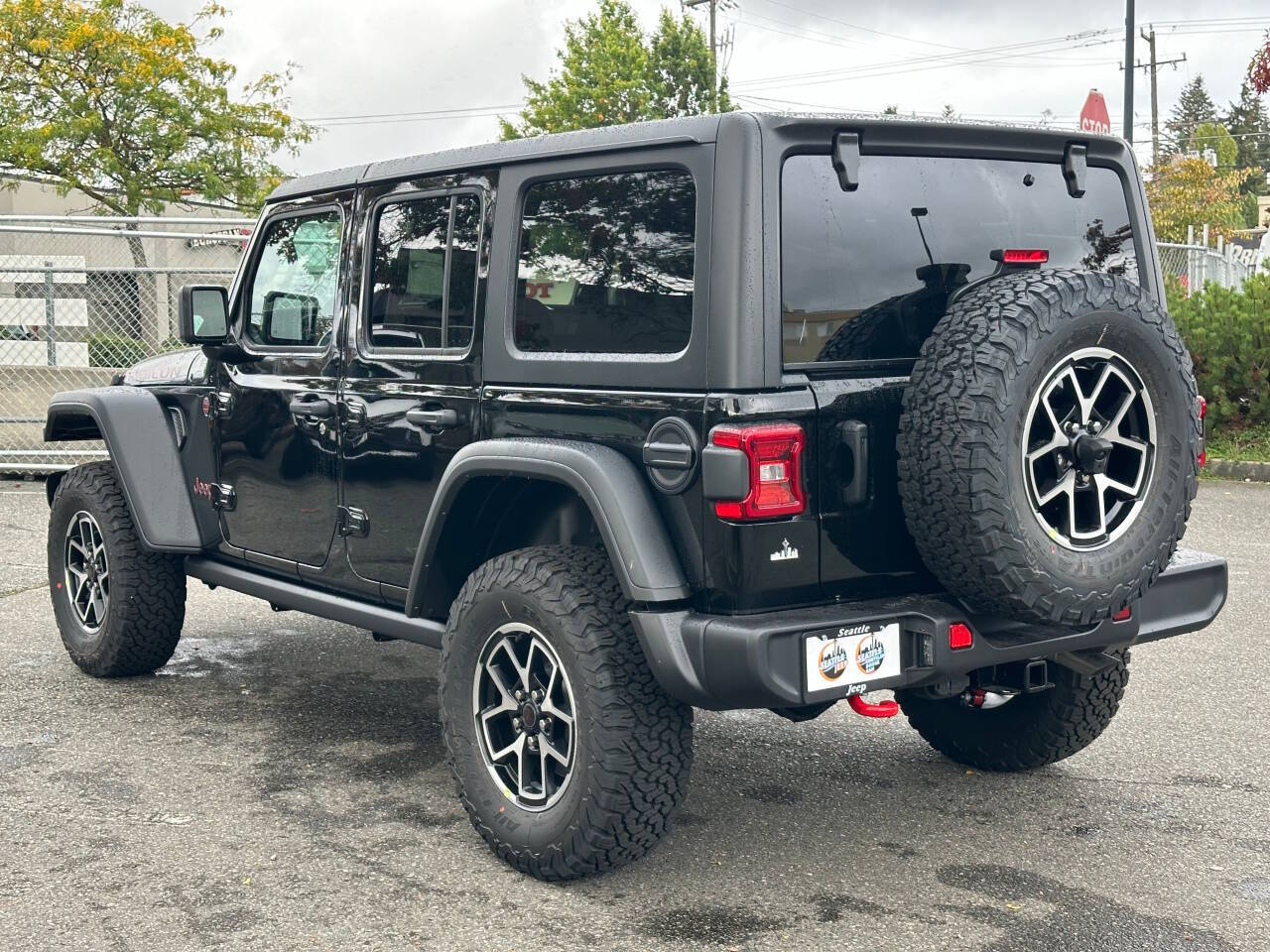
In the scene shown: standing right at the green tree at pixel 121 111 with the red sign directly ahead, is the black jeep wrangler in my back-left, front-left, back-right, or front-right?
front-right

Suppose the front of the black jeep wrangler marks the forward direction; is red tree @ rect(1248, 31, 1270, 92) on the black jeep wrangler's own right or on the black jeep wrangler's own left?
on the black jeep wrangler's own right

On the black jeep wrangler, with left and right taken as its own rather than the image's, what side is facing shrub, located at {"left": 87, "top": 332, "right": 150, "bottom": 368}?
front

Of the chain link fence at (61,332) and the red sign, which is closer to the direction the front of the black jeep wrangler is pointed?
the chain link fence

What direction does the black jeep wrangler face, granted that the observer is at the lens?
facing away from the viewer and to the left of the viewer

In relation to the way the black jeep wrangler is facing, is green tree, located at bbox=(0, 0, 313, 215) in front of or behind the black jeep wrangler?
in front

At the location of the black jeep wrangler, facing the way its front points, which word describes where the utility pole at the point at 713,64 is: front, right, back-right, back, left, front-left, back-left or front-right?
front-right

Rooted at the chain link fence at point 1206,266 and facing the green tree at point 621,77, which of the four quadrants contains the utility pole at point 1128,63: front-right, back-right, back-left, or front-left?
front-right

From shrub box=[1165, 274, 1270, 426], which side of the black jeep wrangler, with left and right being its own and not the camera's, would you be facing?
right

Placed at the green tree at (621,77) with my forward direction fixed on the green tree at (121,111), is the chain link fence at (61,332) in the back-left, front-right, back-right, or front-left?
front-left

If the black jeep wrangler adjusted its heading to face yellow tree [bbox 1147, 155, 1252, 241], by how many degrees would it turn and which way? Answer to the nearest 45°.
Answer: approximately 45° to its right
